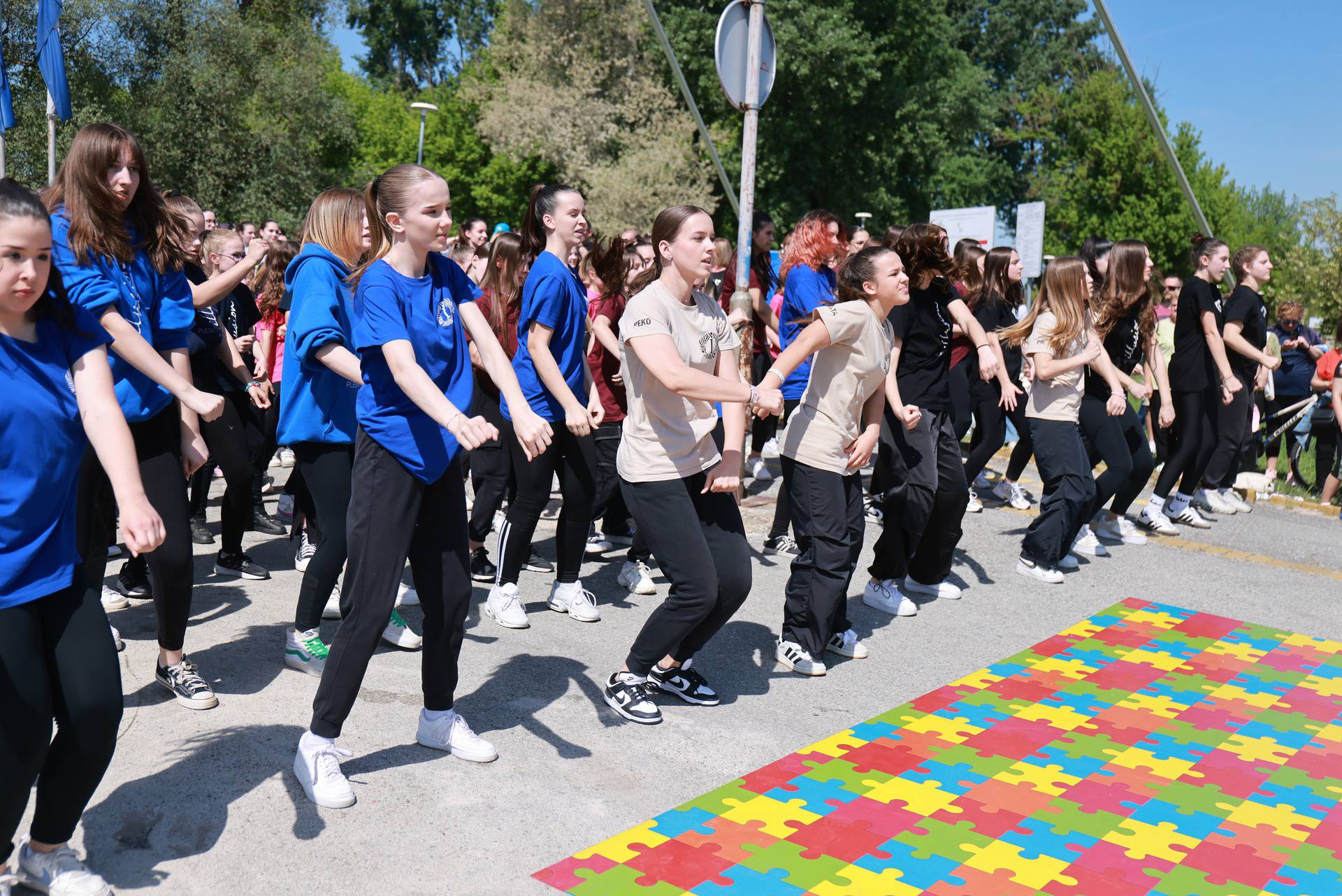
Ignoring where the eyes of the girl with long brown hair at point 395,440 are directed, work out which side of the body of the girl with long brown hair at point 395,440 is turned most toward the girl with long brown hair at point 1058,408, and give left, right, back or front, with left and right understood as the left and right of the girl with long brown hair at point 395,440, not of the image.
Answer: left

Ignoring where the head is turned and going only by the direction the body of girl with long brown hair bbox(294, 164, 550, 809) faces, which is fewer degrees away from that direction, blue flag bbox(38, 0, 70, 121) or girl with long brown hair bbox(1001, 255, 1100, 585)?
the girl with long brown hair

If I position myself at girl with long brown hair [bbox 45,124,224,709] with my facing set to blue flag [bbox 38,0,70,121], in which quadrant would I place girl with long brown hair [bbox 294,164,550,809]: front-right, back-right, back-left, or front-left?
back-right

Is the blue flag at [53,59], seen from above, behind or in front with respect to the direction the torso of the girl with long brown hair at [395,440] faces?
behind

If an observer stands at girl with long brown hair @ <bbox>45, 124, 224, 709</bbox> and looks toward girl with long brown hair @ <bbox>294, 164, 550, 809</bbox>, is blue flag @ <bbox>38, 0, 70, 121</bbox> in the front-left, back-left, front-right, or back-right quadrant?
back-left

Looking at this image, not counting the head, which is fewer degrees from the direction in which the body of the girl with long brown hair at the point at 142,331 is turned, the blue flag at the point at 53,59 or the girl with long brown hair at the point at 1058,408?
the girl with long brown hair

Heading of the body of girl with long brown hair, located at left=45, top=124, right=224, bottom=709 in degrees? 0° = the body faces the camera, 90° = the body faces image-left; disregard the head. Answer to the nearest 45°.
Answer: approximately 315°

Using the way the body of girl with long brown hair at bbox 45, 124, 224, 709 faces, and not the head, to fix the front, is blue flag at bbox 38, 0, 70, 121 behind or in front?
behind

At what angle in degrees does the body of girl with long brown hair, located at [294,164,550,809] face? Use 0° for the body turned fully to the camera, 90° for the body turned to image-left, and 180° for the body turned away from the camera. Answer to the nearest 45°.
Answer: approximately 315°
